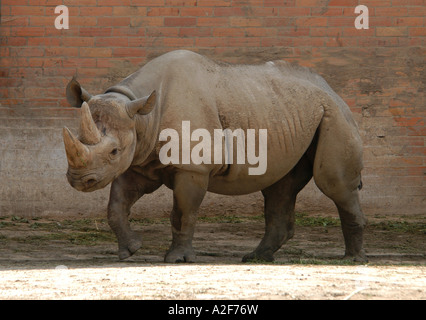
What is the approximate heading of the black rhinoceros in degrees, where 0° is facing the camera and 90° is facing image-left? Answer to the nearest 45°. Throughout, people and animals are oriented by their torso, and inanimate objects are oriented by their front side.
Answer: approximately 90°
